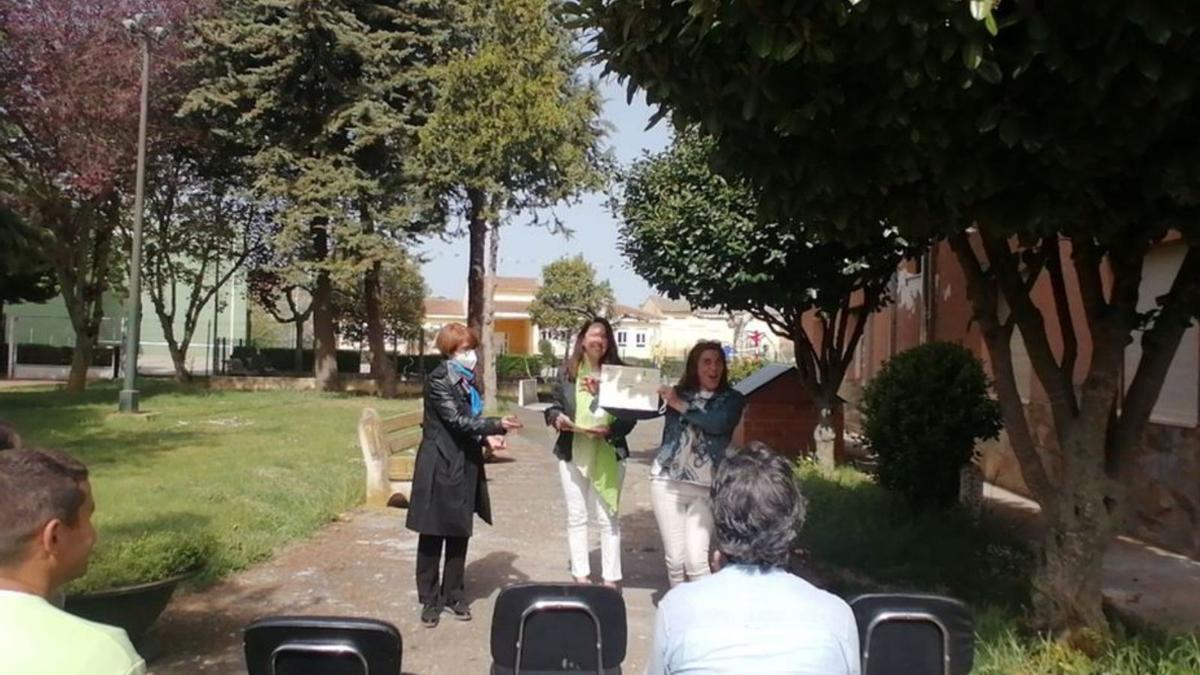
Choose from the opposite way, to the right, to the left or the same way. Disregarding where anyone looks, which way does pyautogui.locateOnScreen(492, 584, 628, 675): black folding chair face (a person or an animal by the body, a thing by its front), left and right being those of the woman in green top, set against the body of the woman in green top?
the opposite way

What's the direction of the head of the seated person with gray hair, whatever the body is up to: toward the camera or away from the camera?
away from the camera

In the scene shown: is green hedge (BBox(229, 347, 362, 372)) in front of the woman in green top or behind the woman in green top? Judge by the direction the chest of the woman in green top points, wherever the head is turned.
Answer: behind

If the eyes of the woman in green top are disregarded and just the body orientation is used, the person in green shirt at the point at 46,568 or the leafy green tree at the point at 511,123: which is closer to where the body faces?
the person in green shirt

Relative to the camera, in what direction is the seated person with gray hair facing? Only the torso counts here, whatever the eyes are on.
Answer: away from the camera

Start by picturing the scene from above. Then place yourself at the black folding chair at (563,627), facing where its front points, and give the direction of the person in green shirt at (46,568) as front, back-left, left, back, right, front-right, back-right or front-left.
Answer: back-left

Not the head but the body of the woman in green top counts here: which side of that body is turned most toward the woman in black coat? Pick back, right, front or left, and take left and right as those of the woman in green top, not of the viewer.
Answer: right

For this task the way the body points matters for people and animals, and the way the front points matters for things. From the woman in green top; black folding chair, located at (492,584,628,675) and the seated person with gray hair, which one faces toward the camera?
the woman in green top

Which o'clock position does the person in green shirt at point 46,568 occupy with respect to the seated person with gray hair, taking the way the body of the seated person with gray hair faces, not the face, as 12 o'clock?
The person in green shirt is roughly at 8 o'clock from the seated person with gray hair.

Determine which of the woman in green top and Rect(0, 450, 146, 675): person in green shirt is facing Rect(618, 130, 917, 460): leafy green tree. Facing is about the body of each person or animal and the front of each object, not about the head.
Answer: the person in green shirt

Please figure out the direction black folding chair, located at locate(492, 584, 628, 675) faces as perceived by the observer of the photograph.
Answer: facing away from the viewer

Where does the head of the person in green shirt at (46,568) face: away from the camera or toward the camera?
away from the camera

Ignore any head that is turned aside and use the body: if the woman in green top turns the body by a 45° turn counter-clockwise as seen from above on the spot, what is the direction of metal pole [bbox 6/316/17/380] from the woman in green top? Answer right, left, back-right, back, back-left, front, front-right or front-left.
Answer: back

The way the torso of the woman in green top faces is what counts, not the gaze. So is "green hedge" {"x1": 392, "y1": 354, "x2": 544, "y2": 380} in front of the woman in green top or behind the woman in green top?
behind
